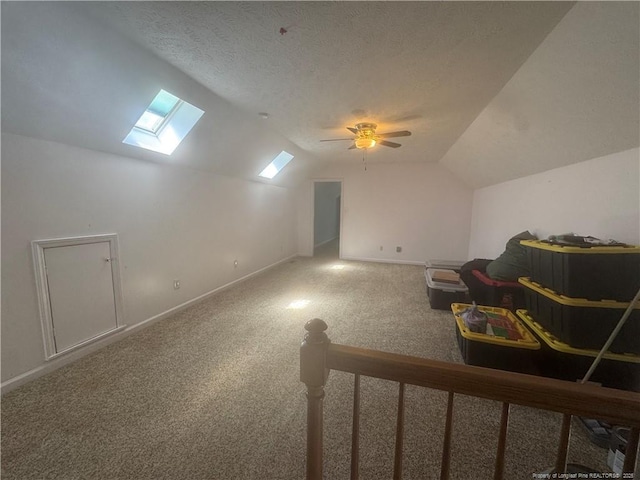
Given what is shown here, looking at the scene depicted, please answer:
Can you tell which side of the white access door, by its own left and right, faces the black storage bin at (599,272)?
front

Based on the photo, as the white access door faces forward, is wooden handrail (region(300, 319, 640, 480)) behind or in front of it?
in front

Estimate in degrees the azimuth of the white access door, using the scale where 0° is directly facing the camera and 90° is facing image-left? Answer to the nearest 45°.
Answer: approximately 315°

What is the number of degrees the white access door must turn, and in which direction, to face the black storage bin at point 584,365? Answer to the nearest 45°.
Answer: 0° — it already faces it

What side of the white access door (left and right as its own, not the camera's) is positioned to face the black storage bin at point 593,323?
front

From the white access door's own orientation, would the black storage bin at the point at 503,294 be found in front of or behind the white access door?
in front

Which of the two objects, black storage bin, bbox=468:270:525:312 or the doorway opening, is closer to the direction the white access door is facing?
the black storage bin

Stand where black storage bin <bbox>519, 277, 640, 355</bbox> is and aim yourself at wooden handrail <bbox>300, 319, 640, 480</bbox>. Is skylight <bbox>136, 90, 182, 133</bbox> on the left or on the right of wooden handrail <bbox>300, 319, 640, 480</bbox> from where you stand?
right

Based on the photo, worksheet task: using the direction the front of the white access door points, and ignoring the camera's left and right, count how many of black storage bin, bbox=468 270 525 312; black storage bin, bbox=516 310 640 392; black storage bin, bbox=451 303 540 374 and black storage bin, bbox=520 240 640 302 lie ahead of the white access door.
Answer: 4

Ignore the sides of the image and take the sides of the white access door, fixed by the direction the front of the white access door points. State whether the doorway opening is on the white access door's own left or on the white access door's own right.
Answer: on the white access door's own left

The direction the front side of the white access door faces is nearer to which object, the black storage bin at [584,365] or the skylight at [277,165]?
the black storage bin

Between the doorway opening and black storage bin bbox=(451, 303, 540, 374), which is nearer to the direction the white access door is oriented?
the black storage bin
